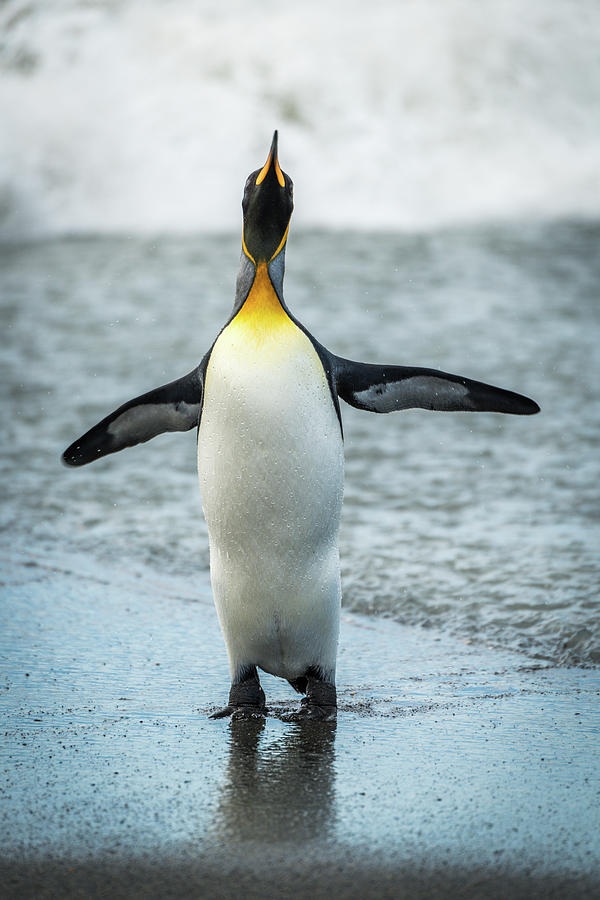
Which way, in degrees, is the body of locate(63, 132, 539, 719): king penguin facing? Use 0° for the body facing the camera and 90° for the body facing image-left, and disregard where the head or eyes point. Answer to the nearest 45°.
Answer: approximately 0°
